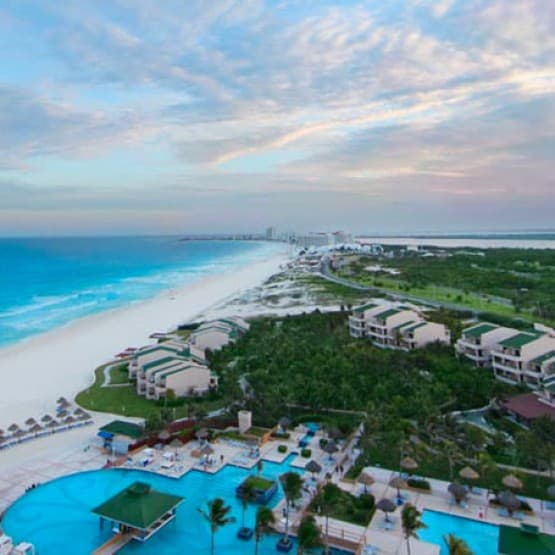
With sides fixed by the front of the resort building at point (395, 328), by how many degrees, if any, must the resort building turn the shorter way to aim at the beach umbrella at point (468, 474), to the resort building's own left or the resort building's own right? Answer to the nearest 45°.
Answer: approximately 45° to the resort building's own left

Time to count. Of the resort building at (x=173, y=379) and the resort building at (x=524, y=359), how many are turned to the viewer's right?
0

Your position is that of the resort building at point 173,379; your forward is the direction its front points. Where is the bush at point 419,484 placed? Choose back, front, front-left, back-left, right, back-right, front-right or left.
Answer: left

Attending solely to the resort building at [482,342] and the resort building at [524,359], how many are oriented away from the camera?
0

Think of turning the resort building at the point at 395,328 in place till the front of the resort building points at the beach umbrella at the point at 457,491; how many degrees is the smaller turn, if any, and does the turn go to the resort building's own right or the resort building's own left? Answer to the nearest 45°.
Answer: approximately 45° to the resort building's own left

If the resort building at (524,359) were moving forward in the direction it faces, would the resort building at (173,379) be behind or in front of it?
in front

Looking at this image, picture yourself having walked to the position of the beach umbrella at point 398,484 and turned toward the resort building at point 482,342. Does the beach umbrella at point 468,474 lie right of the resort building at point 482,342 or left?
right
